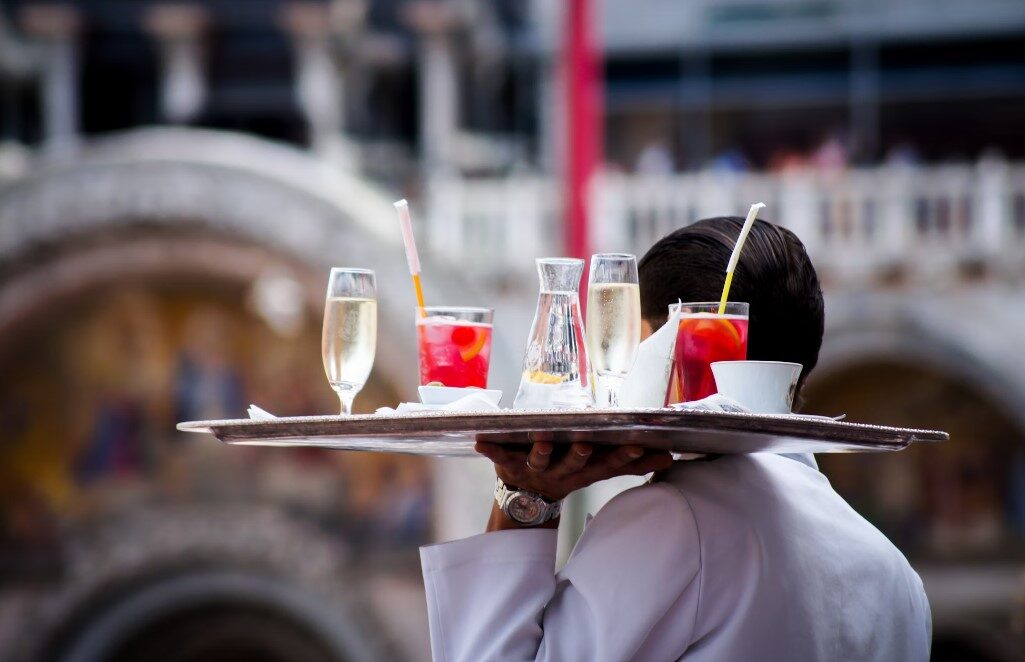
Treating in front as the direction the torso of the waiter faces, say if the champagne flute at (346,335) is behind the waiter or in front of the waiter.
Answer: in front

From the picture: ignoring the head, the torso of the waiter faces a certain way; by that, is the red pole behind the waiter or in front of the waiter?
in front

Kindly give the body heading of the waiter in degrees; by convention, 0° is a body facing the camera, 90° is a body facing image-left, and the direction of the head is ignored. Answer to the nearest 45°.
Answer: approximately 135°
